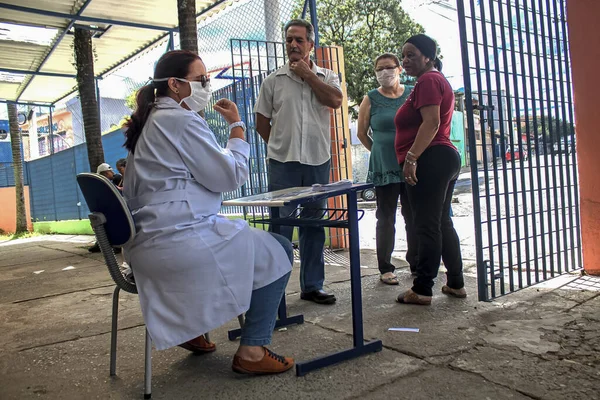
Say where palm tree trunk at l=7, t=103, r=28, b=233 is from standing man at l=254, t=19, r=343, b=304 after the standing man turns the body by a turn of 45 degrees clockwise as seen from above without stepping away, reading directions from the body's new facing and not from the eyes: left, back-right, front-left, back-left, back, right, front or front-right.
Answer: right

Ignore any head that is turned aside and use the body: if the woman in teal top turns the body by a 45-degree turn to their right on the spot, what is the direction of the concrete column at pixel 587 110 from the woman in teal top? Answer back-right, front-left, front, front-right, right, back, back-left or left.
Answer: back-left

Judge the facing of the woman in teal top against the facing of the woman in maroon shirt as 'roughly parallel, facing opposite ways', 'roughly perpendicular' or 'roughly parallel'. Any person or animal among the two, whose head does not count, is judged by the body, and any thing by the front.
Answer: roughly perpendicular

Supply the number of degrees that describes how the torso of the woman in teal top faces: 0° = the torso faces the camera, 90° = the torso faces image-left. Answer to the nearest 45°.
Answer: approximately 0°

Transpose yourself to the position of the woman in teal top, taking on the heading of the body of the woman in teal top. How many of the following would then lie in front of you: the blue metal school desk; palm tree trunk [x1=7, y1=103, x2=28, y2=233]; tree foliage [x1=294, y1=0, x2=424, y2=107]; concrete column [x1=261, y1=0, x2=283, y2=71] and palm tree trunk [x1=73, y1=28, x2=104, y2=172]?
1

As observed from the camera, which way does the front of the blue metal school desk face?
facing the viewer and to the left of the viewer

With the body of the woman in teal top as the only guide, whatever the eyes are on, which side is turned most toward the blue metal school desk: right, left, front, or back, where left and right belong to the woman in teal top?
front

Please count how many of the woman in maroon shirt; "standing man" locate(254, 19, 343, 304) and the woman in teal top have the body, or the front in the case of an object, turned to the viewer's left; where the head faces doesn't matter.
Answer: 1

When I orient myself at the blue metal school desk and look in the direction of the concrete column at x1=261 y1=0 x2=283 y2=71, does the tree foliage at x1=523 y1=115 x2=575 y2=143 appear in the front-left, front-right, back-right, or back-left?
front-right

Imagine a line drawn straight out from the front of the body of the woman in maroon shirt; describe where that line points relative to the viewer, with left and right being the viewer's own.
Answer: facing to the left of the viewer

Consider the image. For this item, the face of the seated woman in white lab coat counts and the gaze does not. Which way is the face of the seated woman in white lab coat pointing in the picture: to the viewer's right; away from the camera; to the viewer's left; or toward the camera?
to the viewer's right

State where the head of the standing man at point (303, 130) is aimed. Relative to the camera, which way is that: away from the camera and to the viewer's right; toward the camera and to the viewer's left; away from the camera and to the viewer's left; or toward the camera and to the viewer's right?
toward the camera and to the viewer's left

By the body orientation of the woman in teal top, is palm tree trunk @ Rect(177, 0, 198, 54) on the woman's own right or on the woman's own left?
on the woman's own right

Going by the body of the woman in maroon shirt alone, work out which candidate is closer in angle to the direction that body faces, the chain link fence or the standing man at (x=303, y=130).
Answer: the standing man

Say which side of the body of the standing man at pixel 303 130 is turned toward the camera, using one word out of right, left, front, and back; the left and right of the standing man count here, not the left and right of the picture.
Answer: front

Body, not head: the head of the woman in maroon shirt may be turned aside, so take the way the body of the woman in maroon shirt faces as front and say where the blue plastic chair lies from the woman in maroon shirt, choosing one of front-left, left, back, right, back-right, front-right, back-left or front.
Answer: front-left
